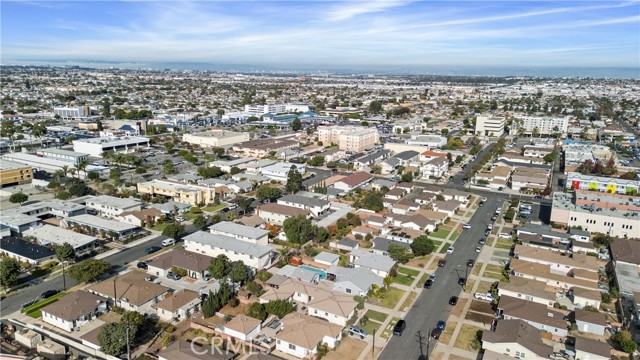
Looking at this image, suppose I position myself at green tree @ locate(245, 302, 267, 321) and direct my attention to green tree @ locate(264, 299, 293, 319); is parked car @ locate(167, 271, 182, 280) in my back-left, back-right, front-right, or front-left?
back-left

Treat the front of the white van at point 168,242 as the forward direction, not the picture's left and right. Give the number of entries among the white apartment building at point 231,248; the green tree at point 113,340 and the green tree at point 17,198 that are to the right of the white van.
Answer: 1

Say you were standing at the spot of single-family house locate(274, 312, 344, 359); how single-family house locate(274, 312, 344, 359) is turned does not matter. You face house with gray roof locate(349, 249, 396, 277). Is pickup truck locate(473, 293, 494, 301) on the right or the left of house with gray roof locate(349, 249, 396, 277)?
right
